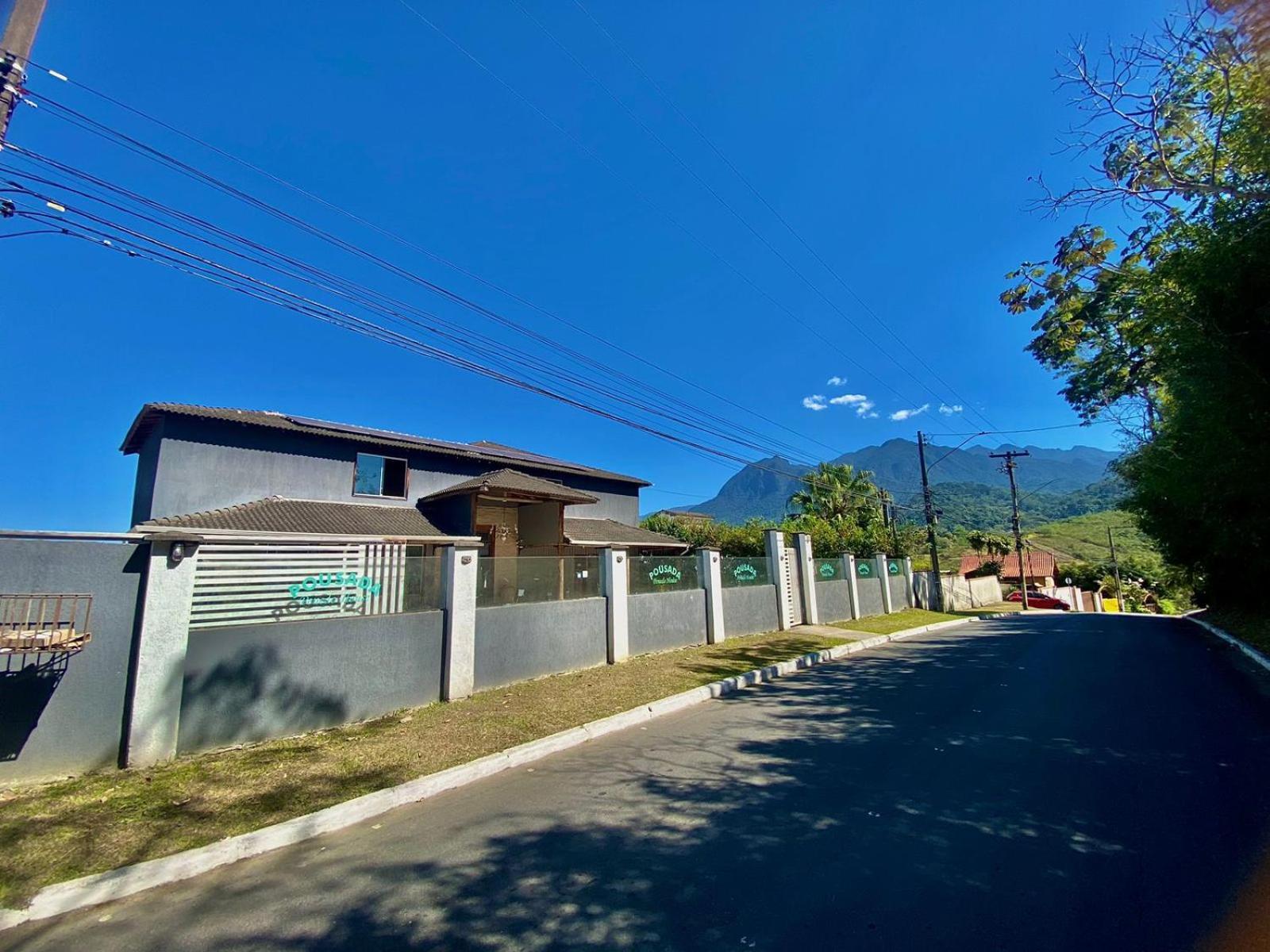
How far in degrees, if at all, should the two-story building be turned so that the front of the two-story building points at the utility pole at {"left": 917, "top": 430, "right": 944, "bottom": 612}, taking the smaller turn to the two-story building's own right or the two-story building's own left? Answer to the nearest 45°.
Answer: approximately 45° to the two-story building's own left

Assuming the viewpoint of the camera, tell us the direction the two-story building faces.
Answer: facing the viewer and to the right of the viewer

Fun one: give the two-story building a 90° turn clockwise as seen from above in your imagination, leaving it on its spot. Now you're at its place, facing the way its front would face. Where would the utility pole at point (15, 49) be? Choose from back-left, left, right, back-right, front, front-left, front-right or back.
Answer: front-left

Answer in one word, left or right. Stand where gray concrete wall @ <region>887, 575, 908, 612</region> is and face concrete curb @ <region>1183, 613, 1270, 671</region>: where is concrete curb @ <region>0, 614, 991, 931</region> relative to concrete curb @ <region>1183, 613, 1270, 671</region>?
right

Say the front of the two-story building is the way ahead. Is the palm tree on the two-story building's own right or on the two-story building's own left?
on the two-story building's own left

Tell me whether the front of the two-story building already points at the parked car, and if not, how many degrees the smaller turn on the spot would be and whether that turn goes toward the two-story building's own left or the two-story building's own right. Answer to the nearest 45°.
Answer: approximately 45° to the two-story building's own left

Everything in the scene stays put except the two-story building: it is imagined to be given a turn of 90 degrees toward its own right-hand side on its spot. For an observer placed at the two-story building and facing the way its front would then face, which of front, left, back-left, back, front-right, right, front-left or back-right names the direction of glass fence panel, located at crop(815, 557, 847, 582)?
back-left

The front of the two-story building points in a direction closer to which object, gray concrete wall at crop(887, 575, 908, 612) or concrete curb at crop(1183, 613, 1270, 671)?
the concrete curb

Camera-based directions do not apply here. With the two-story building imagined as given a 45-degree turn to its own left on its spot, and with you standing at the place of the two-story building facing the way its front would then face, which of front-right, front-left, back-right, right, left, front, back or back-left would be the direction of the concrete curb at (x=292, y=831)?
right

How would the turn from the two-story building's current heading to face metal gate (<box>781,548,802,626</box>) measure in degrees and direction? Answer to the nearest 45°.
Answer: approximately 45° to its left

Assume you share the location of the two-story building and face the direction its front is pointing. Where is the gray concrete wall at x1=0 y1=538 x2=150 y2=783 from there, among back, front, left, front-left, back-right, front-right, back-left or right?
front-right

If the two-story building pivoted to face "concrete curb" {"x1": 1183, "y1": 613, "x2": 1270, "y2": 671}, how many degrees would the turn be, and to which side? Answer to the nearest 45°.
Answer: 0° — it already faces it
